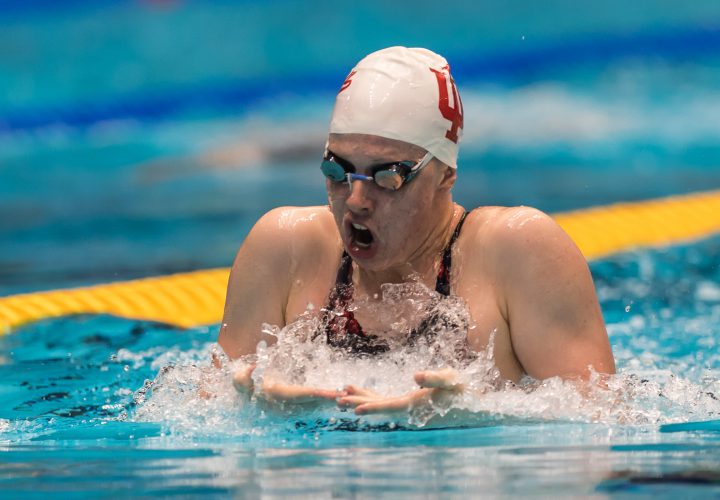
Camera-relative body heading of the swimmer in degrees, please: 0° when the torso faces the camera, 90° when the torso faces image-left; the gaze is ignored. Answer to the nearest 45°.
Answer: approximately 45°
